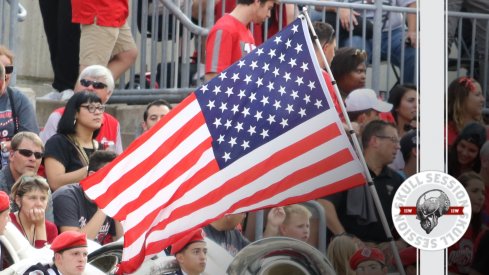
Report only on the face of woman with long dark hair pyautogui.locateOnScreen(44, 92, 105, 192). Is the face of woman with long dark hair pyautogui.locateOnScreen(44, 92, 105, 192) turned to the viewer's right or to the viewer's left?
to the viewer's right

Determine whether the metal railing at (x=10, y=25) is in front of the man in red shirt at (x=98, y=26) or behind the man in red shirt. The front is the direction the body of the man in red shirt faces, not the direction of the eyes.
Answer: behind
